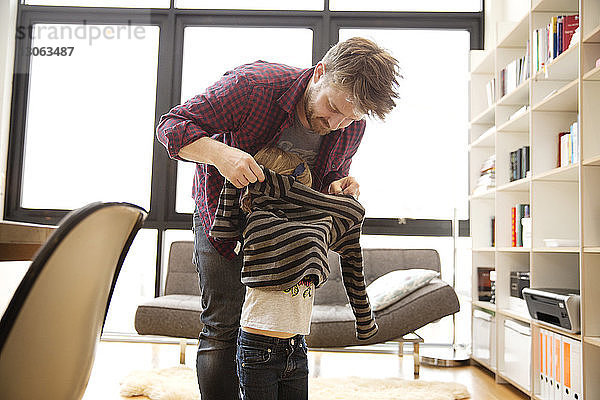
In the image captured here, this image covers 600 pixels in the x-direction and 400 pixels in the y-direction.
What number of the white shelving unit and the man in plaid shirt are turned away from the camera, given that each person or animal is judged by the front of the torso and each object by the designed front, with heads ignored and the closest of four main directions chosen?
0

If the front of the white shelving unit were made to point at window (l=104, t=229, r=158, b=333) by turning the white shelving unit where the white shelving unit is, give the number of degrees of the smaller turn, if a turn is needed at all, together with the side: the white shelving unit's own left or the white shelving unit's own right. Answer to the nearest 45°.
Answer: approximately 45° to the white shelving unit's own right

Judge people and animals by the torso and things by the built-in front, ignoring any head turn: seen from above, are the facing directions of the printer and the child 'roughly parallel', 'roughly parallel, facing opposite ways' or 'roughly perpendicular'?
roughly perpendicular

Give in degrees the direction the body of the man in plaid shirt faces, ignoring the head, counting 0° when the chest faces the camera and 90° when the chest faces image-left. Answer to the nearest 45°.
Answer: approximately 315°

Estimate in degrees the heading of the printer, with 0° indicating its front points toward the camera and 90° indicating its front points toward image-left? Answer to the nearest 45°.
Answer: approximately 45°

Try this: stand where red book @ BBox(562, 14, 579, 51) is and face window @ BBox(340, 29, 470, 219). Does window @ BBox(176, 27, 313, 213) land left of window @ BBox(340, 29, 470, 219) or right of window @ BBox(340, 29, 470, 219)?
left

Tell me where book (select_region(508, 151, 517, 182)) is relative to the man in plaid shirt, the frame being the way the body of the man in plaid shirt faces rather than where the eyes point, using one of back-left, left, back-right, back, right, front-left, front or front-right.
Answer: left

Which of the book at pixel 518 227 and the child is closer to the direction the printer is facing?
the child

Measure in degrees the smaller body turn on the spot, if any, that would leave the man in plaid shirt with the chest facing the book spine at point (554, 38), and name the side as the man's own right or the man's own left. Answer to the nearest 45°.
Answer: approximately 90° to the man's own left

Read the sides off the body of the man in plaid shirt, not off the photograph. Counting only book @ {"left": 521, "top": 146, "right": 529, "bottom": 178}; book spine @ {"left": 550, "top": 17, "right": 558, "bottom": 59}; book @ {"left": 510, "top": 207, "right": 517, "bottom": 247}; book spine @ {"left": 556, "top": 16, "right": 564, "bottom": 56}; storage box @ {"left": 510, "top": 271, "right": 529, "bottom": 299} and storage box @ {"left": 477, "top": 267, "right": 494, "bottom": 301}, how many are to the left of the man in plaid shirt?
6

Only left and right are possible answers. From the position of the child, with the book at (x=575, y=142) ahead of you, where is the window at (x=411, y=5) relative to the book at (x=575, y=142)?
left

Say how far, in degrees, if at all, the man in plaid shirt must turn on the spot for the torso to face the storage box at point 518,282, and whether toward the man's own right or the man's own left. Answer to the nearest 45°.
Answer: approximately 90° to the man's own left
